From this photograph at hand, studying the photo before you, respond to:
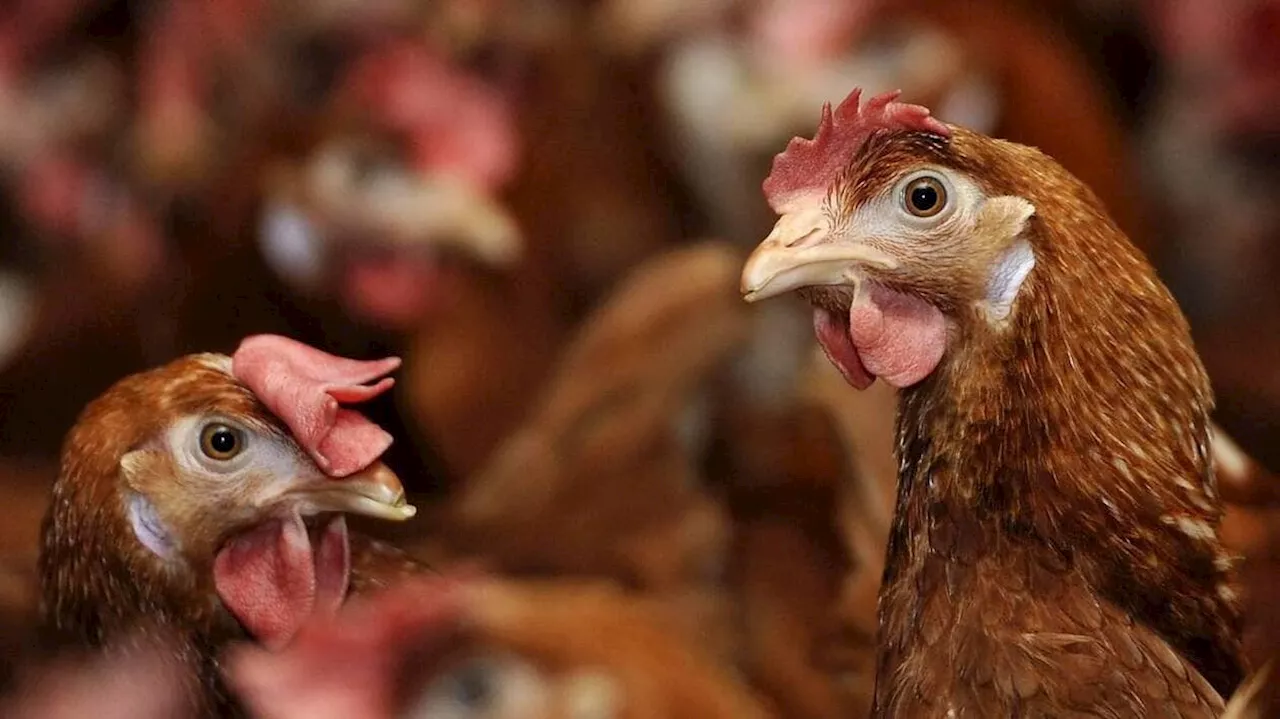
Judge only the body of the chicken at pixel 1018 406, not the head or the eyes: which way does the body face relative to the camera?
to the viewer's left
